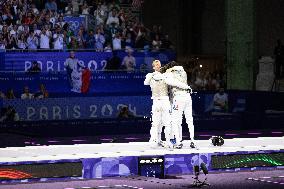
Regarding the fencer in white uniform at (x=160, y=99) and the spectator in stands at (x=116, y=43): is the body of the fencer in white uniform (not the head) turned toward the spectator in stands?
no

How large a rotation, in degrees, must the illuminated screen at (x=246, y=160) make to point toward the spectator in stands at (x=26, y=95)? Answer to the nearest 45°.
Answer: approximately 135° to its right

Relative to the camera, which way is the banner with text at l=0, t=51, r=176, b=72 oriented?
toward the camera

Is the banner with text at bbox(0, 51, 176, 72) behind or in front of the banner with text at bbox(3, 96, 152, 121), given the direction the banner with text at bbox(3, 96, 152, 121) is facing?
behind

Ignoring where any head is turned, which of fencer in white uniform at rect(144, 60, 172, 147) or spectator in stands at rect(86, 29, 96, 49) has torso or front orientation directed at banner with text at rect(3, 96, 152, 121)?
the spectator in stands

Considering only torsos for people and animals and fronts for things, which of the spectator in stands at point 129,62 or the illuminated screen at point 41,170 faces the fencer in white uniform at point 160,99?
the spectator in stands

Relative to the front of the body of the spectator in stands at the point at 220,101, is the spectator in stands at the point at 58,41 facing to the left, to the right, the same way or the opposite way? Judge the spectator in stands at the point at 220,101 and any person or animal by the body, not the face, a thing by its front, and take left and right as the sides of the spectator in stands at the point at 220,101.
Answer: the same way

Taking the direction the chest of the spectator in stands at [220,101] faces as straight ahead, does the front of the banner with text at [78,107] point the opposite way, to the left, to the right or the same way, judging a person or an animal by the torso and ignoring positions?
the same way

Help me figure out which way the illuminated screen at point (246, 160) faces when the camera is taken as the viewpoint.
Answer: facing the viewer

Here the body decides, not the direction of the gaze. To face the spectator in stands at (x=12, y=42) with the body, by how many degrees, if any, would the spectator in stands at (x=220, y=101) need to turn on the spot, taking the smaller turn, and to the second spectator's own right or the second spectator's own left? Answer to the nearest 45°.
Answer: approximately 90° to the second spectator's own right

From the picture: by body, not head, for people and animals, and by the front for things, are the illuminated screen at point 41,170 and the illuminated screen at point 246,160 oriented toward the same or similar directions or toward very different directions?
same or similar directions

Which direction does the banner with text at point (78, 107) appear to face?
toward the camera

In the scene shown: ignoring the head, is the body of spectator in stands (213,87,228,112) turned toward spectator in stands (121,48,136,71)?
no

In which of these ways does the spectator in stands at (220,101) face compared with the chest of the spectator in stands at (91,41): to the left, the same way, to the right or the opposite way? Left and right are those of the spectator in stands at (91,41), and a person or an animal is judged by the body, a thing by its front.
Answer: the same way

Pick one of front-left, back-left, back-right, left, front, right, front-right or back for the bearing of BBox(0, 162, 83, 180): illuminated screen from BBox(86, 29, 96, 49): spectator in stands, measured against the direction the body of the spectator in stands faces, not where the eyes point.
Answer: front

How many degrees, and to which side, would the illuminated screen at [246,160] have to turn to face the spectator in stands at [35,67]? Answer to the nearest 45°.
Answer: approximately 135° to its right
